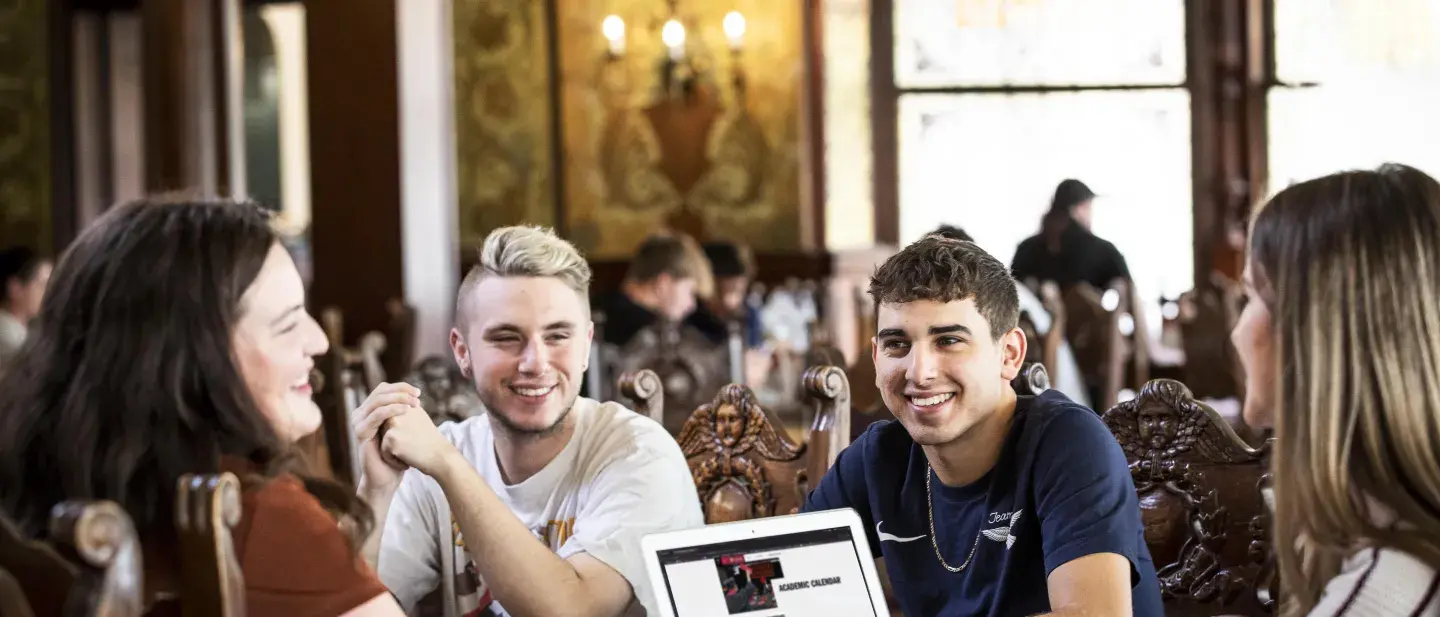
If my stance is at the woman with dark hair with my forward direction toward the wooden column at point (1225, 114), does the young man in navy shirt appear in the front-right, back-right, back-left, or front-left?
front-right

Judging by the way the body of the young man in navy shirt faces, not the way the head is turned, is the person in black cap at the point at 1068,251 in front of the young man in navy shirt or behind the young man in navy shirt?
behind

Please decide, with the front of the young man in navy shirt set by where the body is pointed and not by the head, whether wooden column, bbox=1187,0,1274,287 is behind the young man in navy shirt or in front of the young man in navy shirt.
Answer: behind

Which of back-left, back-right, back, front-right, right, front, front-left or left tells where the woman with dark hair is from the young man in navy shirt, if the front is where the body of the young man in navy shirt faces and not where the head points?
front

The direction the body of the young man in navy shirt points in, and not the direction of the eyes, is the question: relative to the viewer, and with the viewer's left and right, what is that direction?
facing the viewer and to the left of the viewer

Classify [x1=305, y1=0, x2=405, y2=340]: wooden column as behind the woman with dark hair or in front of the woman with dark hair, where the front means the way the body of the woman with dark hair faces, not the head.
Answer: in front

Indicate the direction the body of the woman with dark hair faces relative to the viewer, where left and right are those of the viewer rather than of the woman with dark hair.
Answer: facing away from the viewer and to the right of the viewer

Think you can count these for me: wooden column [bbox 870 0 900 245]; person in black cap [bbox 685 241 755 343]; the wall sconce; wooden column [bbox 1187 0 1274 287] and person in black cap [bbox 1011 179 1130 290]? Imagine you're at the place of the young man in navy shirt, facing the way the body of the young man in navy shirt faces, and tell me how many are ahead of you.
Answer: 0

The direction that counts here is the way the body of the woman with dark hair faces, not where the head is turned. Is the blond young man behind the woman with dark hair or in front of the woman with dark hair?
in front

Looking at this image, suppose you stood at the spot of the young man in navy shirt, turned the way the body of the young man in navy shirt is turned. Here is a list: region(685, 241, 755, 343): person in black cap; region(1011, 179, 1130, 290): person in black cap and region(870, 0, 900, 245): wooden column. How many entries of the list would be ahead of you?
0

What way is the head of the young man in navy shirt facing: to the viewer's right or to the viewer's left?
to the viewer's left

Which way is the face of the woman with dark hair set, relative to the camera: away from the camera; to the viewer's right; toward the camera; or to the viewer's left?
to the viewer's right
